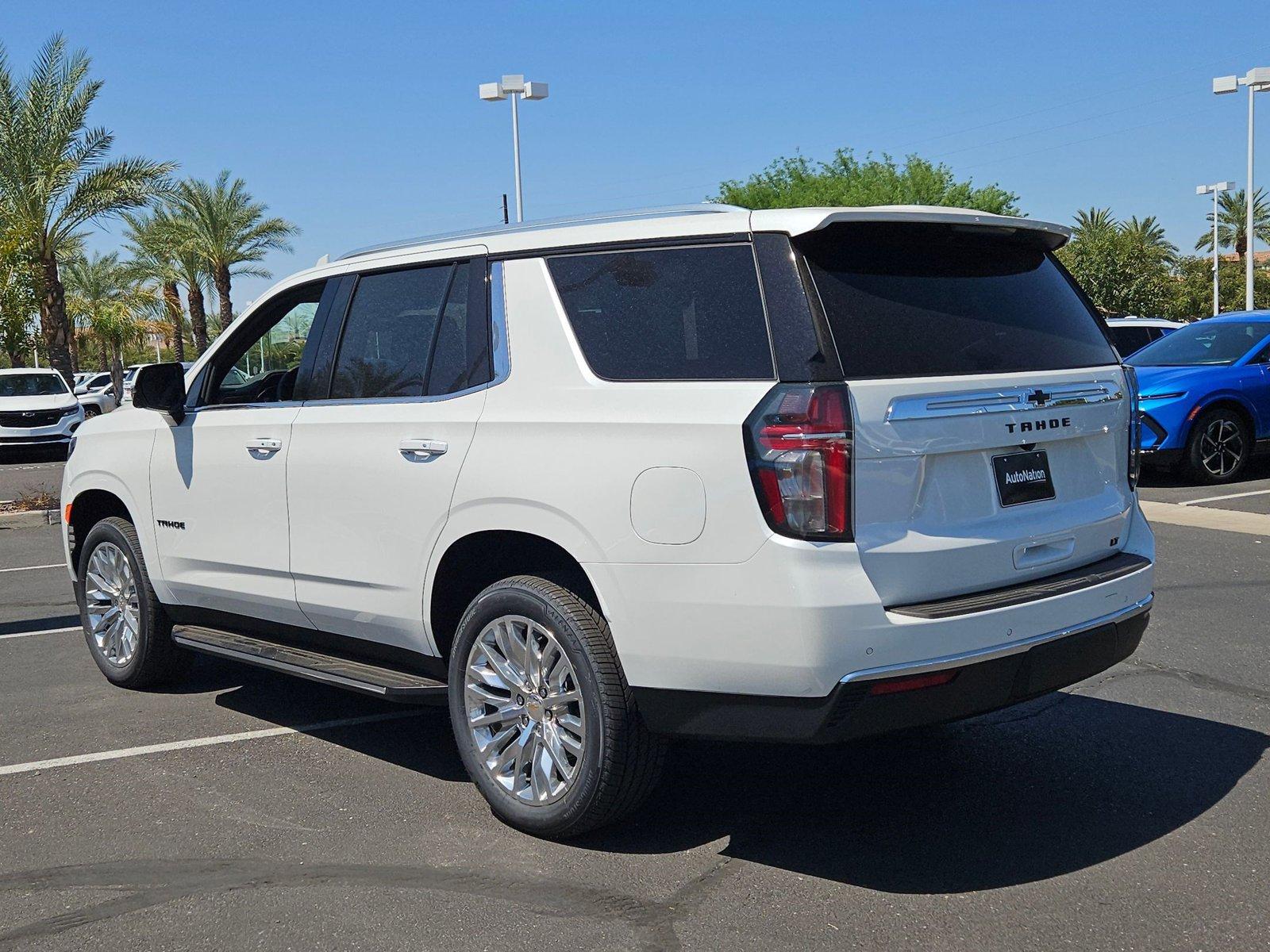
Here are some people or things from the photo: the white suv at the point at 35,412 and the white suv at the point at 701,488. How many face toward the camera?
1

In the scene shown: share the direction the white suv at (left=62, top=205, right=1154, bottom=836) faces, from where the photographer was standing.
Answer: facing away from the viewer and to the left of the viewer

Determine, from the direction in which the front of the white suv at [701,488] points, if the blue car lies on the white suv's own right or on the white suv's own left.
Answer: on the white suv's own right

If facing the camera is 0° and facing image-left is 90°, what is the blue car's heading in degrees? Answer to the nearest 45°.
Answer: approximately 45°

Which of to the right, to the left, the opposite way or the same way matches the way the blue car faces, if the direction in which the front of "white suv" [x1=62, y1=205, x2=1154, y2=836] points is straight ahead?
to the left

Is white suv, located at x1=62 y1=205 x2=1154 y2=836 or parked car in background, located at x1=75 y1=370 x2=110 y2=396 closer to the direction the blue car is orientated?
the white suv

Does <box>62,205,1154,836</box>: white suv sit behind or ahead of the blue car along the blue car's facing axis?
ahead

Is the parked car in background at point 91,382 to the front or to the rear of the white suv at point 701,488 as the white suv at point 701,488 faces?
to the front

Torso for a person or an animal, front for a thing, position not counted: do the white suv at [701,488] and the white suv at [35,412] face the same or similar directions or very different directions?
very different directions

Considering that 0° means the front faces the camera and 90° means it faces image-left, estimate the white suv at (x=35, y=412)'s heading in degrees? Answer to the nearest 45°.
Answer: approximately 0°

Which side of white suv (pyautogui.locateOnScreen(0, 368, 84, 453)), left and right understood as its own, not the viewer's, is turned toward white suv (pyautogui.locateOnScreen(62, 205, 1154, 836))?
front

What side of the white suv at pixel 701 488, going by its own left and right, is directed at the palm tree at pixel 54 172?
front
